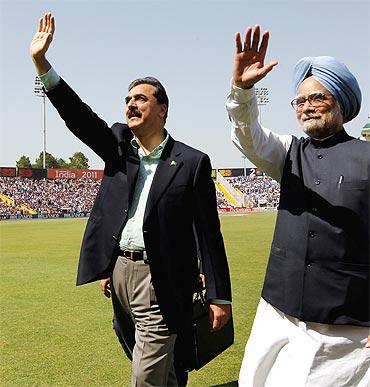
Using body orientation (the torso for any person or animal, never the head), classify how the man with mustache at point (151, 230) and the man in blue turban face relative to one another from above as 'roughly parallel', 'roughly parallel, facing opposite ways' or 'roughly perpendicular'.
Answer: roughly parallel

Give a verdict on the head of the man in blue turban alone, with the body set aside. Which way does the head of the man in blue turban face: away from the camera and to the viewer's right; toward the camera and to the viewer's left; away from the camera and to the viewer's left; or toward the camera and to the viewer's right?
toward the camera and to the viewer's left

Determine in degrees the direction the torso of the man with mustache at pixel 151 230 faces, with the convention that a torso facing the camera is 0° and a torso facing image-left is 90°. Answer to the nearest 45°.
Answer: approximately 45°

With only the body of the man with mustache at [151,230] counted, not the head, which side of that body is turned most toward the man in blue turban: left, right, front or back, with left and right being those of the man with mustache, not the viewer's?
left

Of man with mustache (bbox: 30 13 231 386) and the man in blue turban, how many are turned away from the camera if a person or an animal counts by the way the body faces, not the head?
0

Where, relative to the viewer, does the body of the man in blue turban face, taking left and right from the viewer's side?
facing the viewer and to the left of the viewer

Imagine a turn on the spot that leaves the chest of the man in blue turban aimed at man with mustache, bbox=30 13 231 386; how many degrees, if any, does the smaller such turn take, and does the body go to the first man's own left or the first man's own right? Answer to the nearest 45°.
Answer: approximately 90° to the first man's own right
